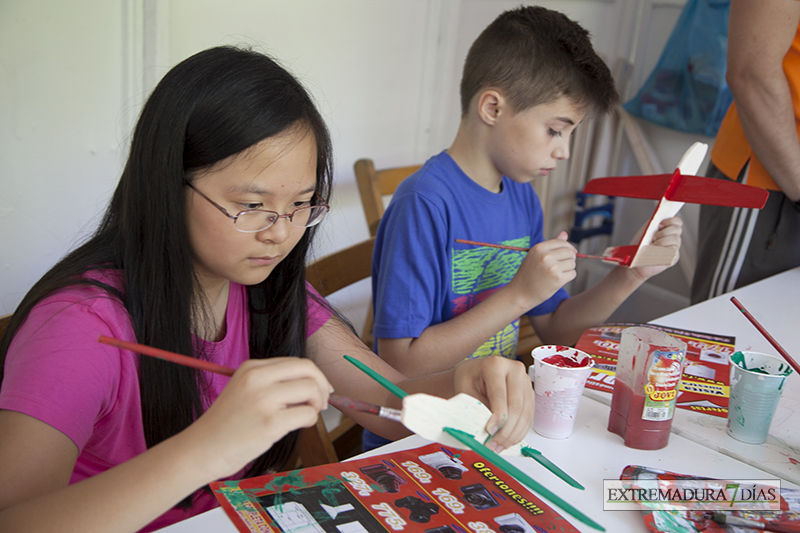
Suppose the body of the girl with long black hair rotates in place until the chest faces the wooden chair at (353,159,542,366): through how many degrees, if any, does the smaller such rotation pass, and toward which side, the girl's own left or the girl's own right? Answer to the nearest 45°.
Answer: approximately 135° to the girl's own left

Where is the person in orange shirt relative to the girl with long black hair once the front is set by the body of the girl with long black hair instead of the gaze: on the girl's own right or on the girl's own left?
on the girl's own left

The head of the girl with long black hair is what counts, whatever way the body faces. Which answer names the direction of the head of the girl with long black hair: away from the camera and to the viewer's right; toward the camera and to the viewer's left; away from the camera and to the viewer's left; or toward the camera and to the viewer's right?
toward the camera and to the viewer's right

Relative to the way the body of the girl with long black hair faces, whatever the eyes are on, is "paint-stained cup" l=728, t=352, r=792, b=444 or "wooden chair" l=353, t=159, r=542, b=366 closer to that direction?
the paint-stained cup

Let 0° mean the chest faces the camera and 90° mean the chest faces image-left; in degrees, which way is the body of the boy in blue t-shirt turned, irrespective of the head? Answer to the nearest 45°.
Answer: approximately 315°

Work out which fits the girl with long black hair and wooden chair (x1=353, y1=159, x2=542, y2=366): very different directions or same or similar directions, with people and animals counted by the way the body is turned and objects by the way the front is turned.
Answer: same or similar directions

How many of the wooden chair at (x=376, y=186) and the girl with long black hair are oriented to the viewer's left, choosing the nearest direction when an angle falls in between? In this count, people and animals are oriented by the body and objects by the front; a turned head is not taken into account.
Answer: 0

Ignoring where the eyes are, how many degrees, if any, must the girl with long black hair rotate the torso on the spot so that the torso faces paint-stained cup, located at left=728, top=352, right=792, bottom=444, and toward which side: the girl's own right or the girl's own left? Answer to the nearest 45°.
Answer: approximately 45° to the girl's own left

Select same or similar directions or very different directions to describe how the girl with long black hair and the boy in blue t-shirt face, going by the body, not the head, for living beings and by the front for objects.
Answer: same or similar directions

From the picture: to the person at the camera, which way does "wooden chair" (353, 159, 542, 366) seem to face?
facing the viewer and to the right of the viewer
